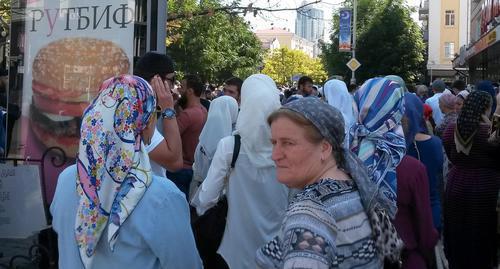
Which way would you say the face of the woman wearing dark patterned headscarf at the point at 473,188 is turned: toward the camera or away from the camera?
away from the camera

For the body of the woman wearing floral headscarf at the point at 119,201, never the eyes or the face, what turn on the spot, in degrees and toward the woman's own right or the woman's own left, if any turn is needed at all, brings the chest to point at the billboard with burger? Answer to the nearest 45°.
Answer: approximately 45° to the woman's own left

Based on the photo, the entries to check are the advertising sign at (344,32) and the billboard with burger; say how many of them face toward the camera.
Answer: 2

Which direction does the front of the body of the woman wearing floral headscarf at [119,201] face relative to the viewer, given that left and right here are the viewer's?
facing away from the viewer and to the right of the viewer

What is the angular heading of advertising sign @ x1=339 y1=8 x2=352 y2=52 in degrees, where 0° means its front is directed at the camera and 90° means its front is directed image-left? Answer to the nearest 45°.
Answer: approximately 0°

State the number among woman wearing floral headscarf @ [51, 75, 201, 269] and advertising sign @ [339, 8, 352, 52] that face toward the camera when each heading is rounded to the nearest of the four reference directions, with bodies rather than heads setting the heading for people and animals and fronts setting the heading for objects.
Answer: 1

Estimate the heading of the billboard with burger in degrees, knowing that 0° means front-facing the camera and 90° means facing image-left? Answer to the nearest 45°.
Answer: approximately 0°

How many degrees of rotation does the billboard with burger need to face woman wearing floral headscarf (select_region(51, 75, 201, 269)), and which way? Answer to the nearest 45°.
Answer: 0° — it already faces them

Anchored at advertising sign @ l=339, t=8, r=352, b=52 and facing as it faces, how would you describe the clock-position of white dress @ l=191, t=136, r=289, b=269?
The white dress is roughly at 12 o'clock from the advertising sign.

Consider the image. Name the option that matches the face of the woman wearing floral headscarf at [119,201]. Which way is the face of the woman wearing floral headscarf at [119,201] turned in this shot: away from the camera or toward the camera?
away from the camera

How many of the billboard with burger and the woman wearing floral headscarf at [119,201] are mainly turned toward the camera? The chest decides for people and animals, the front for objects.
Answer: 1
